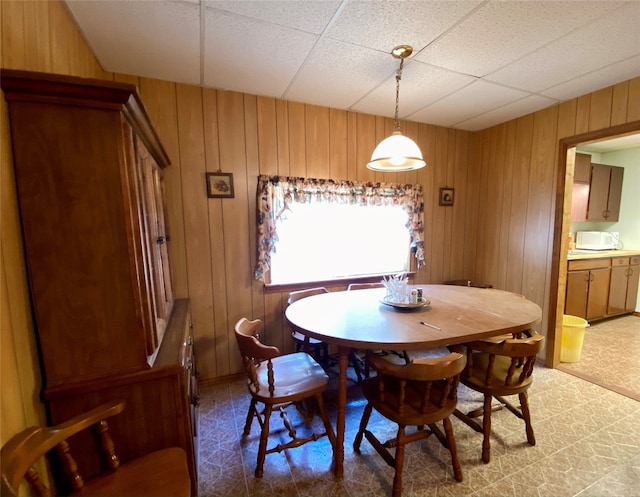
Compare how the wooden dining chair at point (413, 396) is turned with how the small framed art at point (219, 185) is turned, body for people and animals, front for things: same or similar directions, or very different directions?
very different directions

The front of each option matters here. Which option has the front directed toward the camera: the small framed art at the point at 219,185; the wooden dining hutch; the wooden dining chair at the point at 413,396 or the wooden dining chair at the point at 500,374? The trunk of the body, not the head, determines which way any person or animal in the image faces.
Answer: the small framed art

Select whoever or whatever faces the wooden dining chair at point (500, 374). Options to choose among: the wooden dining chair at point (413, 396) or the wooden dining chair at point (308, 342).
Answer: the wooden dining chair at point (308, 342)

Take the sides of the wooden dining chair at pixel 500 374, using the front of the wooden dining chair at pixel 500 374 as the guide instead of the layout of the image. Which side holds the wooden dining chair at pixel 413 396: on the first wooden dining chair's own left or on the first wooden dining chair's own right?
on the first wooden dining chair's own left

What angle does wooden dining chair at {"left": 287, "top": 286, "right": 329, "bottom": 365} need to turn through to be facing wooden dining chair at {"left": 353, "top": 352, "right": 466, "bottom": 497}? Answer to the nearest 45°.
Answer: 0° — it already faces it

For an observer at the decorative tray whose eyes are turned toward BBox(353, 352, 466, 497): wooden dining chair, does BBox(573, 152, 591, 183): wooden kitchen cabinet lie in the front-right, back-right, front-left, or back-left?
back-left

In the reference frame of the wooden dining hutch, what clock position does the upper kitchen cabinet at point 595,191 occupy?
The upper kitchen cabinet is roughly at 12 o'clock from the wooden dining hutch.

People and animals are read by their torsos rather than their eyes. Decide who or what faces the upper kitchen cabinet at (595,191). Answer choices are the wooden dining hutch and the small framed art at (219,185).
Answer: the wooden dining hutch

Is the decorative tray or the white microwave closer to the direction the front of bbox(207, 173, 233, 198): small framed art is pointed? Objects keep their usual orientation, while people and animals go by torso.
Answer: the decorative tray

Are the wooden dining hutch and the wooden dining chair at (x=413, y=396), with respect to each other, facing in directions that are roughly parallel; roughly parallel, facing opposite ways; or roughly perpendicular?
roughly perpendicular

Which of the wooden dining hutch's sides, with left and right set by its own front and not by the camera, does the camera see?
right

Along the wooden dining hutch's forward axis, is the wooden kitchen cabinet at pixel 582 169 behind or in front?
in front
